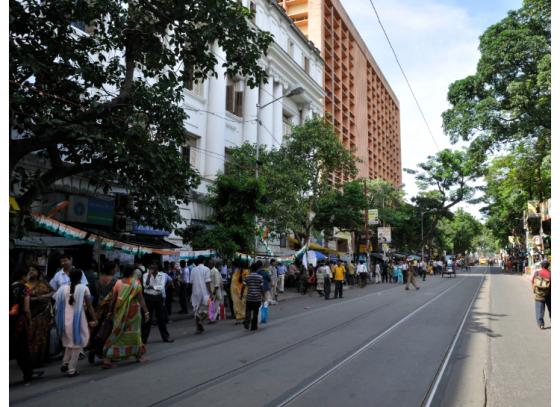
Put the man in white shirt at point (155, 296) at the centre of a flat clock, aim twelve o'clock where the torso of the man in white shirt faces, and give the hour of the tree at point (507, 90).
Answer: The tree is roughly at 8 o'clock from the man in white shirt.

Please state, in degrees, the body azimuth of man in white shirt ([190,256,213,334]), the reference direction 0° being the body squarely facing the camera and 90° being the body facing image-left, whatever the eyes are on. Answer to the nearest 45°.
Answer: approximately 180°

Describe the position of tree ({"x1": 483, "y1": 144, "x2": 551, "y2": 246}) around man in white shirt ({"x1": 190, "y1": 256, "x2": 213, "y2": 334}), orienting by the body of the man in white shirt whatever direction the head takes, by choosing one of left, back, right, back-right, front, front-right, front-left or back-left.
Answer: front-right

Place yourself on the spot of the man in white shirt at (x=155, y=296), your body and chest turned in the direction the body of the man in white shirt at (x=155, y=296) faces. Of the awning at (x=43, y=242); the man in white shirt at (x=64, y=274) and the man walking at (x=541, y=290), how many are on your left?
1

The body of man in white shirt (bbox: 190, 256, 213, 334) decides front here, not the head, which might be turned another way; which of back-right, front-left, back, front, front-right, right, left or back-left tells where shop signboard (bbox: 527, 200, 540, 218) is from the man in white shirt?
front-right
